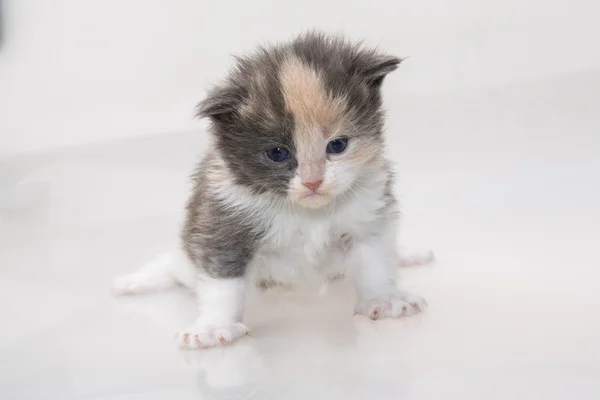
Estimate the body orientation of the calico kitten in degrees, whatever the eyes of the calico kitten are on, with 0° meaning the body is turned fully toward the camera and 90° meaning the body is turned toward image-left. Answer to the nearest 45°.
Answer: approximately 0°
